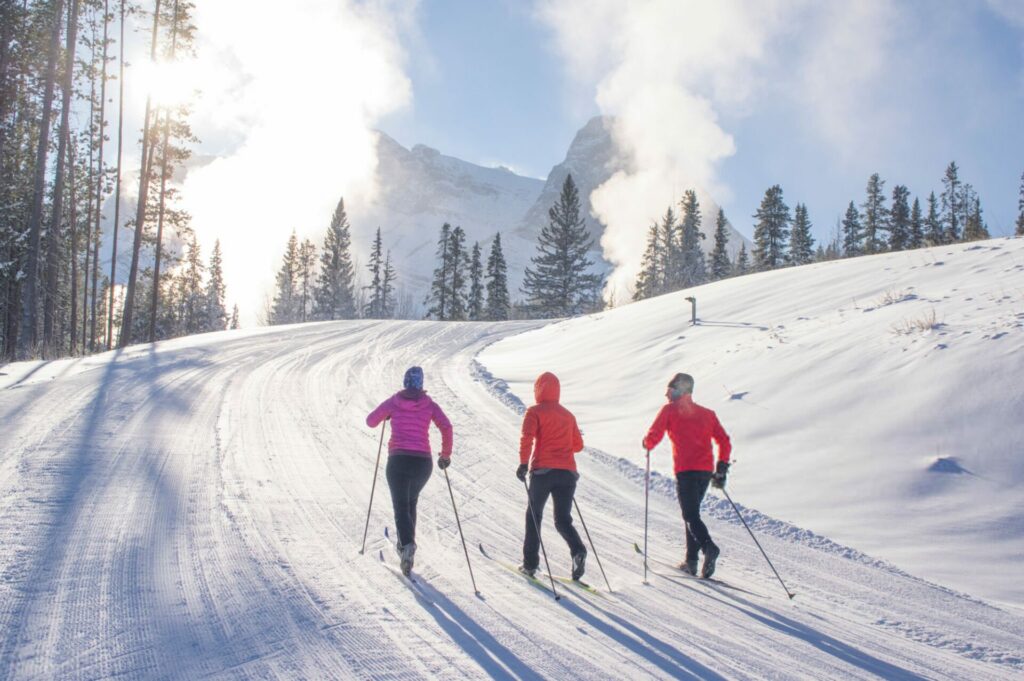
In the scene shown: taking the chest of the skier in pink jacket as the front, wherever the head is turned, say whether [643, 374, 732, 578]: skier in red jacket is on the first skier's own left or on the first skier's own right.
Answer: on the first skier's own right

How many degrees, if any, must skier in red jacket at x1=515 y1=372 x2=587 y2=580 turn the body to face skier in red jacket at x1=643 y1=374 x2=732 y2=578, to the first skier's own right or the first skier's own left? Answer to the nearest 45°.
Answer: approximately 135° to the first skier's own right

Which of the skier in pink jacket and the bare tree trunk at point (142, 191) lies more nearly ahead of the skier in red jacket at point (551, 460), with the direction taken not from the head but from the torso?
the bare tree trunk

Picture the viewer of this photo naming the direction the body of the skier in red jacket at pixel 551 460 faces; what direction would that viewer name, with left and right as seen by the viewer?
facing away from the viewer and to the left of the viewer

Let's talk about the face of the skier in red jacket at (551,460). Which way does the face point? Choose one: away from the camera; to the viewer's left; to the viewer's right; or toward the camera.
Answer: away from the camera

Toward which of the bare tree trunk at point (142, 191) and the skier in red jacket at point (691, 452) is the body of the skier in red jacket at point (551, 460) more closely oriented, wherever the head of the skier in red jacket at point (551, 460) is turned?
the bare tree trunk

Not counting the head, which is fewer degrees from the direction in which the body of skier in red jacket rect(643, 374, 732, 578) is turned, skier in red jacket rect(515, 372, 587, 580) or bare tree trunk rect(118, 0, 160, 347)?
the bare tree trunk

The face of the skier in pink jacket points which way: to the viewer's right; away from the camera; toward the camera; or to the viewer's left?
away from the camera

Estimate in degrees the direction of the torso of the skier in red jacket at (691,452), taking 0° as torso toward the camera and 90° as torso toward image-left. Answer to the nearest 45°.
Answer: approximately 135°

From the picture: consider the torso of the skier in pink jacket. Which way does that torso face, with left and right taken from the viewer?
facing away from the viewer

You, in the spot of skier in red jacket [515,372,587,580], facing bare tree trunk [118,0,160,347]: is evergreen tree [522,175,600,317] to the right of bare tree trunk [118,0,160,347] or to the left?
right
